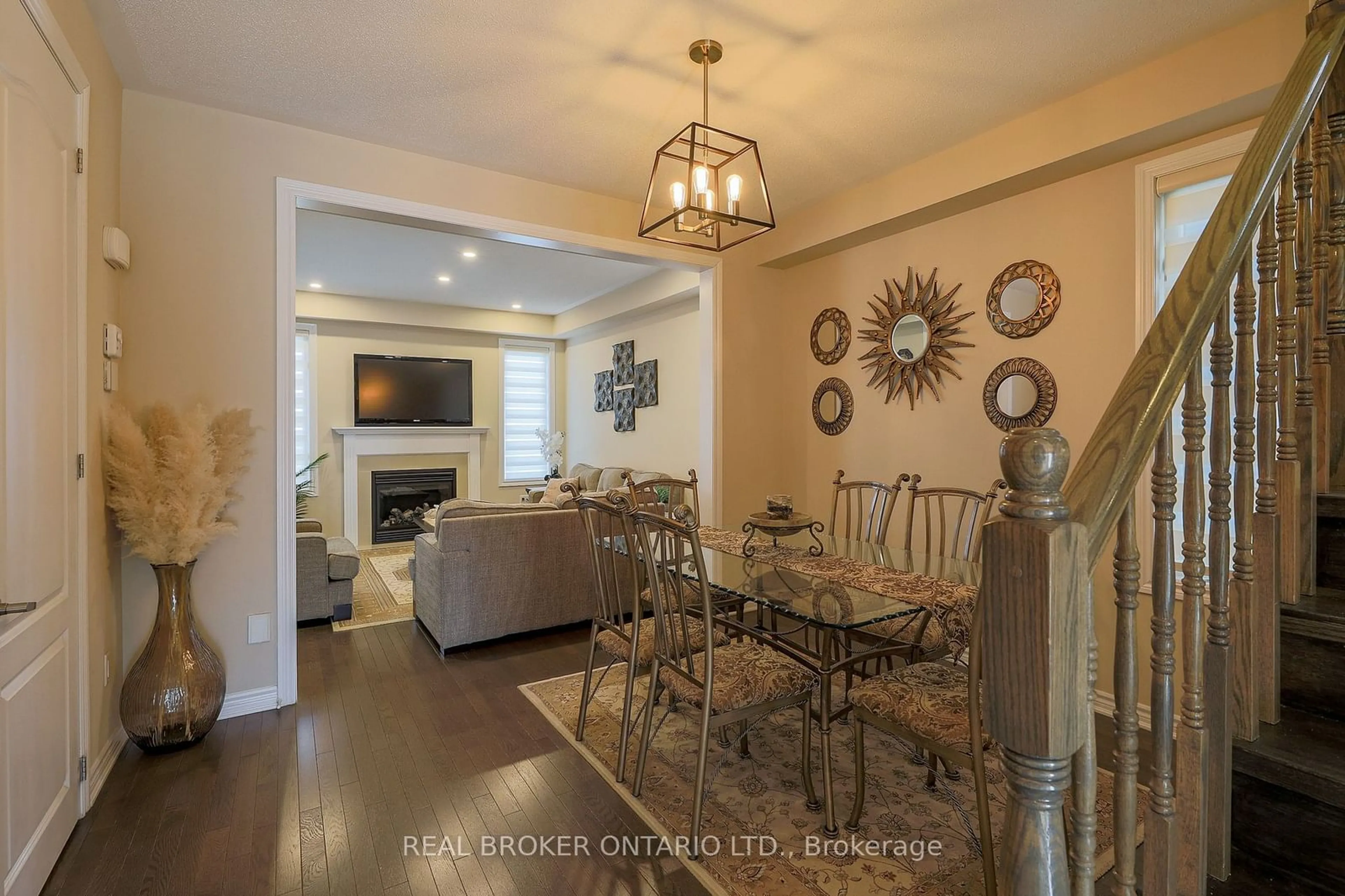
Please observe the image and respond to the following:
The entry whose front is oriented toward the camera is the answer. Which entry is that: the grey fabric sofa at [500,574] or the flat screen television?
the flat screen television

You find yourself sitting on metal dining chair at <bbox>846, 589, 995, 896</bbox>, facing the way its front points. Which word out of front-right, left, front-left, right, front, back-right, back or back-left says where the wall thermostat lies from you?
front-left

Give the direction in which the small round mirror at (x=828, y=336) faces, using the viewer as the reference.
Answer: facing the viewer and to the left of the viewer

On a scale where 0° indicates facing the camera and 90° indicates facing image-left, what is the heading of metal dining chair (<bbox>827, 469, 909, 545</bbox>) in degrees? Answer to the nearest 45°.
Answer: approximately 45°

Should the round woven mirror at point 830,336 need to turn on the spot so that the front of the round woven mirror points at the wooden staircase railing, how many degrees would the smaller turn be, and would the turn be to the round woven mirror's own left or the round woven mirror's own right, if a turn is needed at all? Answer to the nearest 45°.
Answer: approximately 45° to the round woven mirror's own left

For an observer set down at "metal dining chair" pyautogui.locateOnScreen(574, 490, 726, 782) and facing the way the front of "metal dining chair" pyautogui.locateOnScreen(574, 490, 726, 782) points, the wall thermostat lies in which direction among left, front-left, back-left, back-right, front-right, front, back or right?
back-left

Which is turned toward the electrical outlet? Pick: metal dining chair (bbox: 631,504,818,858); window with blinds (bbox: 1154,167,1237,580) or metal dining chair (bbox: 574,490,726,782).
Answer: the window with blinds

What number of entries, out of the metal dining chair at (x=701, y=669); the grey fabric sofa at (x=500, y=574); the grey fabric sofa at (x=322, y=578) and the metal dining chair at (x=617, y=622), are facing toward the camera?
0

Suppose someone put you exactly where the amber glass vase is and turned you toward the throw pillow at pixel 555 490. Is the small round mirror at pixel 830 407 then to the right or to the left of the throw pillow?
right

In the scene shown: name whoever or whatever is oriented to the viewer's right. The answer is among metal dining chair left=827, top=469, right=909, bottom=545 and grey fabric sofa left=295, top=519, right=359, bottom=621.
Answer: the grey fabric sofa

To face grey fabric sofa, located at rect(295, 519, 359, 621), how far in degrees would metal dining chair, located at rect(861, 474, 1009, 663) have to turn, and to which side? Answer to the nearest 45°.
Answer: approximately 45° to its right

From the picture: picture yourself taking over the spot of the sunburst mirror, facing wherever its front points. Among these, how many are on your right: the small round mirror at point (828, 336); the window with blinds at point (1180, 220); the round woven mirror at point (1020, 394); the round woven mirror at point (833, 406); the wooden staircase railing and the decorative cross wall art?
3

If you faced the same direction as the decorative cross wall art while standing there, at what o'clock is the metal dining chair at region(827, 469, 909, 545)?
The metal dining chair is roughly at 10 o'clock from the decorative cross wall art.

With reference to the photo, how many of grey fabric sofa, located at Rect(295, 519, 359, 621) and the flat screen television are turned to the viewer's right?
1

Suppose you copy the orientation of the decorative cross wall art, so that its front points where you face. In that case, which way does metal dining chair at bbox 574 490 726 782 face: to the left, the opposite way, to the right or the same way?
the opposite way

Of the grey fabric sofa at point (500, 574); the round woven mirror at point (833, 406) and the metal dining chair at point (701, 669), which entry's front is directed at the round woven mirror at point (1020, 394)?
the metal dining chair

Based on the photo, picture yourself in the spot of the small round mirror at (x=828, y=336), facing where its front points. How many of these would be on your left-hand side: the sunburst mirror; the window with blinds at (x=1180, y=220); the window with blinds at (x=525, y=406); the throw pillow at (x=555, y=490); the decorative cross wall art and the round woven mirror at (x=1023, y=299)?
3

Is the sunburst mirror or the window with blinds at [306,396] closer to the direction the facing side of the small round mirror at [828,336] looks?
the window with blinds

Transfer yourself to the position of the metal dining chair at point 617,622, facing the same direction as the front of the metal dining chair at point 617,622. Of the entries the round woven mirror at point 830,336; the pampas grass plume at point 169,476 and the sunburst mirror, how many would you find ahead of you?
2

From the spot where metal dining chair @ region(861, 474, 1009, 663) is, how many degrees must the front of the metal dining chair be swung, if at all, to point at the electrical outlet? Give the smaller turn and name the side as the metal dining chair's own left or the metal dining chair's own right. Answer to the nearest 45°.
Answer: approximately 45° to the metal dining chair's own right

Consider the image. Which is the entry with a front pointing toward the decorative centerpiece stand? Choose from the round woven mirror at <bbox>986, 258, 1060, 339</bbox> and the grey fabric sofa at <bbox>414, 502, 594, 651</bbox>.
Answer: the round woven mirror
